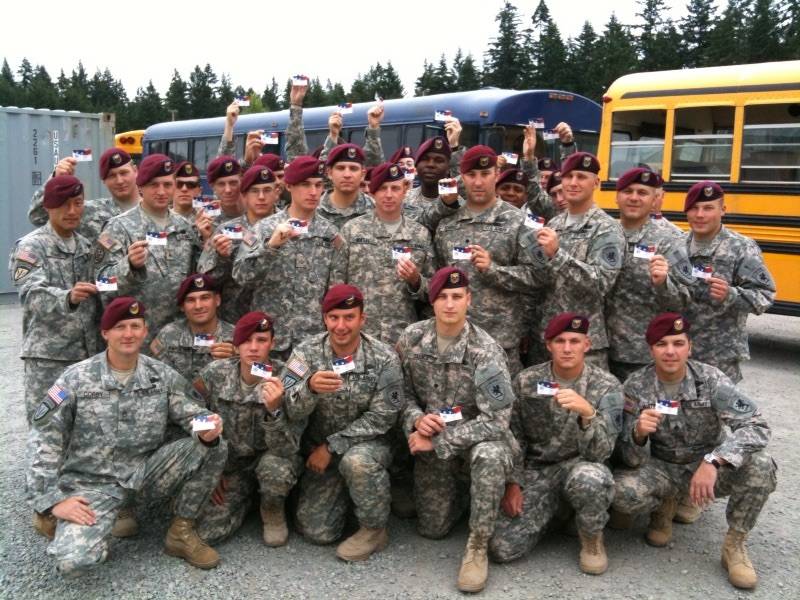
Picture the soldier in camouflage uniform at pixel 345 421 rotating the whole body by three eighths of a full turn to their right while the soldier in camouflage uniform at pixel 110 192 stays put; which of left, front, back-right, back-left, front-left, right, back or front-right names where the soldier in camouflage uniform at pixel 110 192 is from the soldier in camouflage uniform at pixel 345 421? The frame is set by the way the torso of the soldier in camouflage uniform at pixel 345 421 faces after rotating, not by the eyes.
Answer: front

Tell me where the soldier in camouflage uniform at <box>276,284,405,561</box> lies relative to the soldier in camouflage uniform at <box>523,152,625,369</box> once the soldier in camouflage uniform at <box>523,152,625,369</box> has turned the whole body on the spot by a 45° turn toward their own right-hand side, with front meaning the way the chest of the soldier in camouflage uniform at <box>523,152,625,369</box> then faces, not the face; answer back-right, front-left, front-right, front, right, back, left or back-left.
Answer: front-left

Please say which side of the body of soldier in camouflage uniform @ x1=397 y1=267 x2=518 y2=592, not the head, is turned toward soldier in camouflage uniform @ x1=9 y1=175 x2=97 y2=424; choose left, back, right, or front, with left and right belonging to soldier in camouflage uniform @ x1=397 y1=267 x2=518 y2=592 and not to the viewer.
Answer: right

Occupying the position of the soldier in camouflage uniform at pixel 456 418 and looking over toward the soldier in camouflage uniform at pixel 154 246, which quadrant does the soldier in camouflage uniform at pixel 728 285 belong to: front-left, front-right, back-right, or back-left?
back-right

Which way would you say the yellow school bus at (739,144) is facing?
to the viewer's right

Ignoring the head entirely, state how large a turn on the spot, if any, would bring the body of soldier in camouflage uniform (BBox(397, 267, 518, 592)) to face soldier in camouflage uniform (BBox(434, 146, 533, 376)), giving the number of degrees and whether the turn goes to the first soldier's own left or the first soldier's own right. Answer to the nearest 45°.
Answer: approximately 180°

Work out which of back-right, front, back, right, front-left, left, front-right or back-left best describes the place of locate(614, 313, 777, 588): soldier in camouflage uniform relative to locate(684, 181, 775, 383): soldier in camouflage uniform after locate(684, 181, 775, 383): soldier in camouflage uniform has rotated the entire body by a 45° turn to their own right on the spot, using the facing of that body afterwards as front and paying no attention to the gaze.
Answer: left
